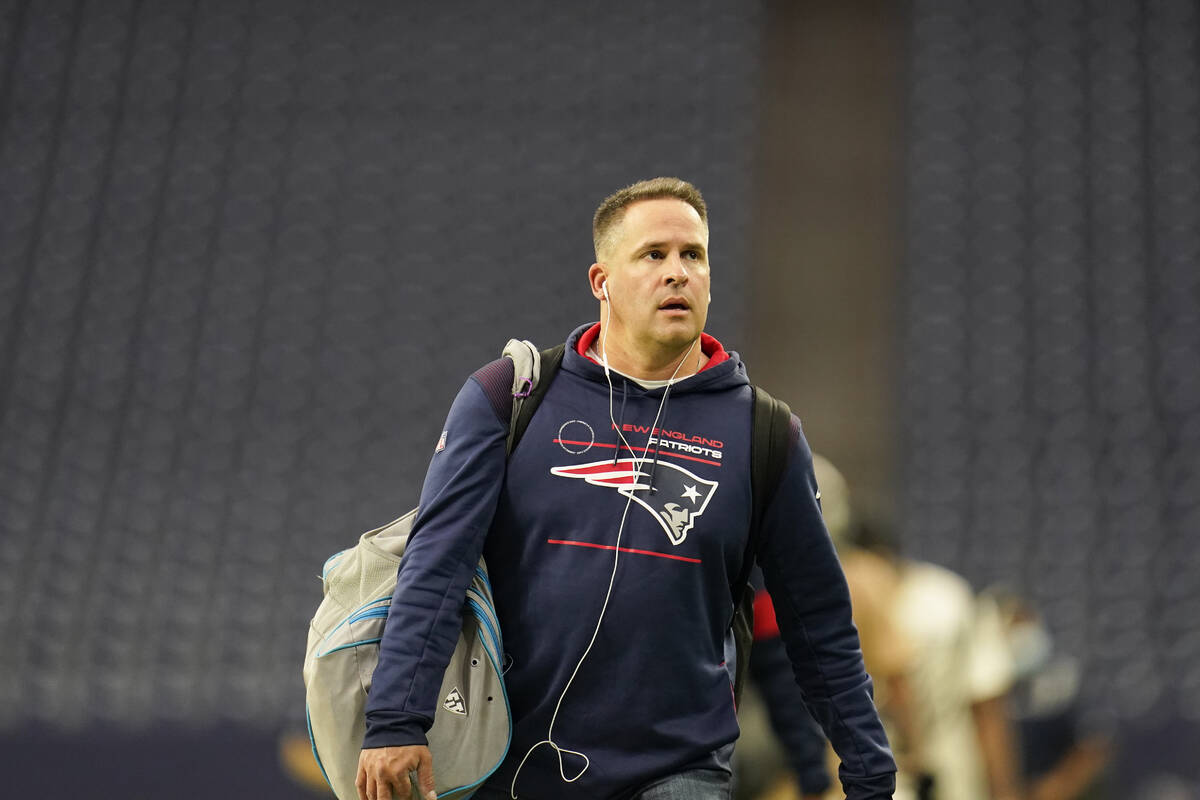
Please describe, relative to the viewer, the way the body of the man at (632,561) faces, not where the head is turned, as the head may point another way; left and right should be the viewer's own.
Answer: facing the viewer

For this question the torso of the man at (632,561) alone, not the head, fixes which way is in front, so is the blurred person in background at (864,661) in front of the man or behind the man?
behind

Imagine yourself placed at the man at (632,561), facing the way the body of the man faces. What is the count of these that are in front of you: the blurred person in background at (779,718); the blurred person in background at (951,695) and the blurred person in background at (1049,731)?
0

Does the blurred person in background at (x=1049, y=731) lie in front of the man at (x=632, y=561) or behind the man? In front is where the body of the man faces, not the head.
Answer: behind

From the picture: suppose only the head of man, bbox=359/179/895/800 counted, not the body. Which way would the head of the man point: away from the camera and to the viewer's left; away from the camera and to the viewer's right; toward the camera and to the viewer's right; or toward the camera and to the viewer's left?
toward the camera and to the viewer's right

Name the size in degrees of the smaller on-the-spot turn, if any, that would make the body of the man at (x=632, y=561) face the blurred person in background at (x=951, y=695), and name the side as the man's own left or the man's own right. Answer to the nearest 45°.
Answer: approximately 135° to the man's own left

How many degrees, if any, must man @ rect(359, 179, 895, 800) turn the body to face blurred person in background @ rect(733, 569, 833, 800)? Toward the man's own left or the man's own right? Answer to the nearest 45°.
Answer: approximately 180°

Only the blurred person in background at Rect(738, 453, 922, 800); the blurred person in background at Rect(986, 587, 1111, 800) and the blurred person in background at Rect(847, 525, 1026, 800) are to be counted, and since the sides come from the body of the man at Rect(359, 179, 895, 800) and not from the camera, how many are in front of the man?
0
